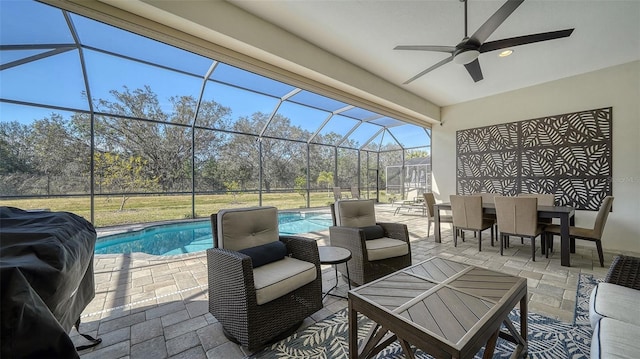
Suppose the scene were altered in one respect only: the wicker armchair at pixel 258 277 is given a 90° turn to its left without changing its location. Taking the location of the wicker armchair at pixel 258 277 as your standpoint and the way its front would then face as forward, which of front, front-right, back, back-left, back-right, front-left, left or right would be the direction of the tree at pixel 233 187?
front-left

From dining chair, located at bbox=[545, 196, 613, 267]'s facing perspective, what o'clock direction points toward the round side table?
The round side table is roughly at 10 o'clock from the dining chair.

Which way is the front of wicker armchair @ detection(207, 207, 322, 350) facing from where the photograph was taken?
facing the viewer and to the right of the viewer

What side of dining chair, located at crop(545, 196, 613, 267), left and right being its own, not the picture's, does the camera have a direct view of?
left

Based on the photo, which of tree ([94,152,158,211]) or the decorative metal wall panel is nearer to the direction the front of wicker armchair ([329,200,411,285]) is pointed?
the decorative metal wall panel

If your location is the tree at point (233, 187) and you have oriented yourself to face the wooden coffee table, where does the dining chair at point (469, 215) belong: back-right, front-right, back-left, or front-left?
front-left

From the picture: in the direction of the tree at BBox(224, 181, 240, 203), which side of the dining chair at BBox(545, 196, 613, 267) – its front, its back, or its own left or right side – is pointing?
front

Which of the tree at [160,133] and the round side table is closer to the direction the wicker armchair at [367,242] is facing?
the round side table

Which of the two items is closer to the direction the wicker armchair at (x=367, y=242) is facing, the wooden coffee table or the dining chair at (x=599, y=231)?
the wooden coffee table

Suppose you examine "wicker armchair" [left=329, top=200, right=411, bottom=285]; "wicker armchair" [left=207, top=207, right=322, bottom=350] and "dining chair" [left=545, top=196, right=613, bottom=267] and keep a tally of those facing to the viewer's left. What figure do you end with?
1

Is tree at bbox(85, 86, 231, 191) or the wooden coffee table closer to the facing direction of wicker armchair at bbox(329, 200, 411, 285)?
the wooden coffee table

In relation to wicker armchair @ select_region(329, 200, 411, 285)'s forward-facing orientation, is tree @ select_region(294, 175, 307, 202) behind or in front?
behind

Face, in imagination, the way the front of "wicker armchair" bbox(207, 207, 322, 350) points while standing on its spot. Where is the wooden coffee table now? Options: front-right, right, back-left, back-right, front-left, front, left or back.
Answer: front

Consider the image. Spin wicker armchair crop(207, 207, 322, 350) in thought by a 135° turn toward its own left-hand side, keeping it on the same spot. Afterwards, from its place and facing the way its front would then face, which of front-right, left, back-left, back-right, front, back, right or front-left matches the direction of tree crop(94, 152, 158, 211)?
front-left

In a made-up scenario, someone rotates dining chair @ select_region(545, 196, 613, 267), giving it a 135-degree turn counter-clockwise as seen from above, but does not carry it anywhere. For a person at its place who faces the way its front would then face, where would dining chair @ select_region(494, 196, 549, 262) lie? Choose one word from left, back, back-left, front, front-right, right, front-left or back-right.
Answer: right
